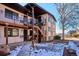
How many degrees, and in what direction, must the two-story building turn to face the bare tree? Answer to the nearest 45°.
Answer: approximately 45° to its left

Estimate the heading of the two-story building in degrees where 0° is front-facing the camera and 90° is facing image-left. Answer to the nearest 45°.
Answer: approximately 315°
